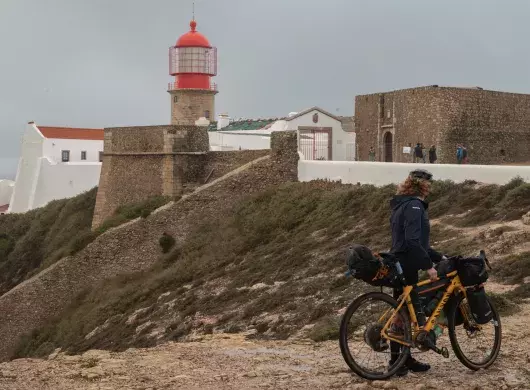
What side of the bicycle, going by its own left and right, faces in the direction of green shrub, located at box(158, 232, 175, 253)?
left

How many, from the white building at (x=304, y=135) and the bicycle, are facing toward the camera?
1

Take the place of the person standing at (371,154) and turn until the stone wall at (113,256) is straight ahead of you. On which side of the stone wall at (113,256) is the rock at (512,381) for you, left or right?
left

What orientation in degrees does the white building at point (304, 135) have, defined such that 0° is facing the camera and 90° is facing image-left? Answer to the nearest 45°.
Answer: approximately 0°

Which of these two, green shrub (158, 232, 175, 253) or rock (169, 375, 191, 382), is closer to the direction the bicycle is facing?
the green shrub

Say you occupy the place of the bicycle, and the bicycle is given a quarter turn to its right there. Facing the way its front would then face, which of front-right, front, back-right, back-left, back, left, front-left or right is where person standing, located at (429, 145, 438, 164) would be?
back-left

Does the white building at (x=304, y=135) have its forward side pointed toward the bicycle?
yes

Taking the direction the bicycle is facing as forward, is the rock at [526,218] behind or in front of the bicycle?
in front

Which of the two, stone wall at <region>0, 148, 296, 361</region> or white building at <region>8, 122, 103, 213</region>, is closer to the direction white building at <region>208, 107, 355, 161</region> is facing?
the stone wall

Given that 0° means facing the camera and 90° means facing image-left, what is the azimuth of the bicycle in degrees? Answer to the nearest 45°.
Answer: approximately 225°

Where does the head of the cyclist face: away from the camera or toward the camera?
away from the camera

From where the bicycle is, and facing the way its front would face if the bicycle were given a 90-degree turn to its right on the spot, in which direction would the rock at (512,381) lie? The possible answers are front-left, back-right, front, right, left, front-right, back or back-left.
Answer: front-left
